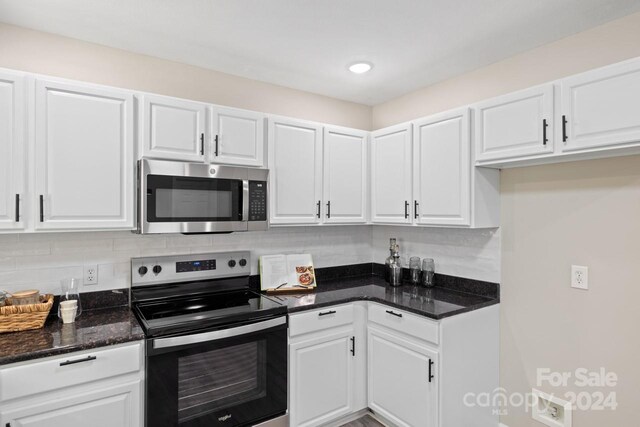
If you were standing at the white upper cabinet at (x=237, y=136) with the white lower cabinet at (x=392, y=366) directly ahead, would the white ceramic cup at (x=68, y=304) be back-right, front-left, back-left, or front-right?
back-right

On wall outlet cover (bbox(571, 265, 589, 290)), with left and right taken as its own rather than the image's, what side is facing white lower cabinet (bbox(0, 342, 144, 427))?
front

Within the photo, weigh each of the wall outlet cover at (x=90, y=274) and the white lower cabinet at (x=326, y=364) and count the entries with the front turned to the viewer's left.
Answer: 0

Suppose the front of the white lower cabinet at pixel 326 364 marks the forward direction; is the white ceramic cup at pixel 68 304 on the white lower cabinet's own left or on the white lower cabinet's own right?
on the white lower cabinet's own right

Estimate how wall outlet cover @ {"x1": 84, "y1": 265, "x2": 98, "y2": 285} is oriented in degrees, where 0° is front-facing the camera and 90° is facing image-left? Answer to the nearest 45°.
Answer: approximately 0°

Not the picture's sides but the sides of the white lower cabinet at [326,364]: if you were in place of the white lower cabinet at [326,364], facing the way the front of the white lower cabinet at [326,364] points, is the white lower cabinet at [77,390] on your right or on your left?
on your right

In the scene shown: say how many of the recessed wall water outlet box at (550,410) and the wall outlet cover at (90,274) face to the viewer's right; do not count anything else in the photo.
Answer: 0

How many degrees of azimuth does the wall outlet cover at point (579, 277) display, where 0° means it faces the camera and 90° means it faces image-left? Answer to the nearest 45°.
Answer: approximately 45°

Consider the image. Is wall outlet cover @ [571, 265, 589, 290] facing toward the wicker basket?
yes

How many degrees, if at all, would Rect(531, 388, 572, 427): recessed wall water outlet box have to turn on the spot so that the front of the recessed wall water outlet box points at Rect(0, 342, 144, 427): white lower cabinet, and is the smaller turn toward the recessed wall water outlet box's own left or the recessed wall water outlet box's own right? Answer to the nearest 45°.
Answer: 0° — it already faces it
